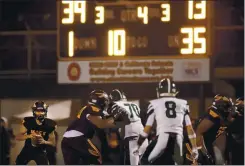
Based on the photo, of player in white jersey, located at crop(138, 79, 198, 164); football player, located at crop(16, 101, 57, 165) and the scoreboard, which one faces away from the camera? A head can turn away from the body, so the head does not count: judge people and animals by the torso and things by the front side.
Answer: the player in white jersey

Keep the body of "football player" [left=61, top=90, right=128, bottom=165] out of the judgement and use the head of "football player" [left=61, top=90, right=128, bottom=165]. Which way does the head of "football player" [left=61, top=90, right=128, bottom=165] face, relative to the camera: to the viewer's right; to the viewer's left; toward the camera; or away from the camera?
to the viewer's right

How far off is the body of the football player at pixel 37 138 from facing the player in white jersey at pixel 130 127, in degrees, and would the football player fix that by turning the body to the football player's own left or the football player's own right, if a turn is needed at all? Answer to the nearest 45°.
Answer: approximately 90° to the football player's own left

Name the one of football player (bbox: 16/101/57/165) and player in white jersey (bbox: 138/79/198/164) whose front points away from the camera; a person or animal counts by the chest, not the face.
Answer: the player in white jersey

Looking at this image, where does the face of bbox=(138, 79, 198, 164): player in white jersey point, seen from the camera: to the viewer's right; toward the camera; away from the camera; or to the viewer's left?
away from the camera
